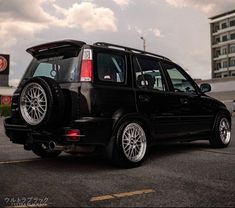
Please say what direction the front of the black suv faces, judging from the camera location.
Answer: facing away from the viewer and to the right of the viewer
